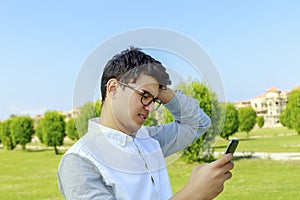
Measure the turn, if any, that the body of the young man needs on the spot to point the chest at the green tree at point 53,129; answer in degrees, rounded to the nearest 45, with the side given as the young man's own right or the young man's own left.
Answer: approximately 135° to the young man's own left

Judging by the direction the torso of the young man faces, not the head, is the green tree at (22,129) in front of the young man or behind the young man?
behind

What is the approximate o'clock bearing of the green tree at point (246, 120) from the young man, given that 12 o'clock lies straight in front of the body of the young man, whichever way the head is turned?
The green tree is roughly at 8 o'clock from the young man.

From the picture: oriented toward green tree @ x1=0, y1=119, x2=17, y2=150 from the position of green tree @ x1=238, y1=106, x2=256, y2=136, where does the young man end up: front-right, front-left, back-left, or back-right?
front-left
